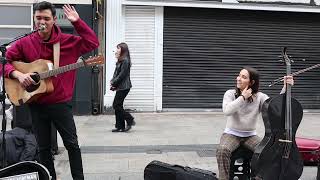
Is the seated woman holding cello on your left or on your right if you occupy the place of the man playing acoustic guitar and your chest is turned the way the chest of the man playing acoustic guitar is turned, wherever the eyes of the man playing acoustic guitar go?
on your left

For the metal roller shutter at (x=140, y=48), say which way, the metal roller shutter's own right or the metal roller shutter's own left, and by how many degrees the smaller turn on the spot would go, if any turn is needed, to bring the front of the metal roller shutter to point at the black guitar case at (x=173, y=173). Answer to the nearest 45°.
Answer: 0° — it already faces it

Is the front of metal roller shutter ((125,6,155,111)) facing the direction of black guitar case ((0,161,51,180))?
yes

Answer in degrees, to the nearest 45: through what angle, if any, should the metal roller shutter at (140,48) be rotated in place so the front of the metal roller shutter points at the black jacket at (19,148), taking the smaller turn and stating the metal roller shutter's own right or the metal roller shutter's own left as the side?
0° — it already faces it
